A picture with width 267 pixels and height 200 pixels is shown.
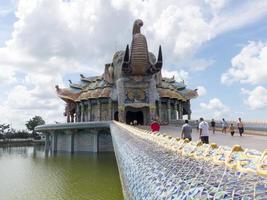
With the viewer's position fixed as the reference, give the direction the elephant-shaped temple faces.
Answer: facing the viewer

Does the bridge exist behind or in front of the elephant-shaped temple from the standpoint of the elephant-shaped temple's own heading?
in front
